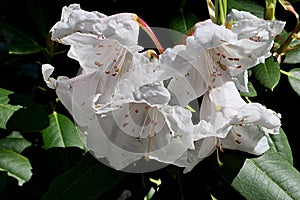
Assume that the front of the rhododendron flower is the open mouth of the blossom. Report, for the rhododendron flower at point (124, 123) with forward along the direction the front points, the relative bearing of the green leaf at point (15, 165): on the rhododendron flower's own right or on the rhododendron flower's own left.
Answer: on the rhododendron flower's own right

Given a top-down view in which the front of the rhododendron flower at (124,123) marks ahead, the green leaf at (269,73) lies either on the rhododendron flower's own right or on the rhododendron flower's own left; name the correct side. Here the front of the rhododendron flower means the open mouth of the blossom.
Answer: on the rhododendron flower's own left

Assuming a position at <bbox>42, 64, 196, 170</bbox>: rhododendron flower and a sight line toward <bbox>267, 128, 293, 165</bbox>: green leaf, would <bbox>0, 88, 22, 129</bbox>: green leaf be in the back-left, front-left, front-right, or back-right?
back-left

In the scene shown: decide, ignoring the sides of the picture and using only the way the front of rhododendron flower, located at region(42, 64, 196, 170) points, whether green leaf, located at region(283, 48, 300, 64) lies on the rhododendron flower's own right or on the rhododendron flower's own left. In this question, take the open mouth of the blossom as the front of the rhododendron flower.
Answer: on the rhododendron flower's own left

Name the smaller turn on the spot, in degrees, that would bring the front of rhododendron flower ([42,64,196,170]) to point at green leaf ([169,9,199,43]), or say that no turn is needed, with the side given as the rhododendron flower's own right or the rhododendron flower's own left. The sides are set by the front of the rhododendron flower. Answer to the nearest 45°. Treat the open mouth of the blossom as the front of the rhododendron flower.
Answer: approximately 135° to the rhododendron flower's own left

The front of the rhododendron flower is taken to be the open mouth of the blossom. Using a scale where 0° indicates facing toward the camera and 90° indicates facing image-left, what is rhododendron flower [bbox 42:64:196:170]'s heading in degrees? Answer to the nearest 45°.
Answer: approximately 0°

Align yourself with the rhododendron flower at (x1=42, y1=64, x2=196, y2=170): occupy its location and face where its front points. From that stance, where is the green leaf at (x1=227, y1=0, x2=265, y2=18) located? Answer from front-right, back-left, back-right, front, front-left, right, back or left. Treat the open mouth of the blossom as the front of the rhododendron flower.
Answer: back-left
